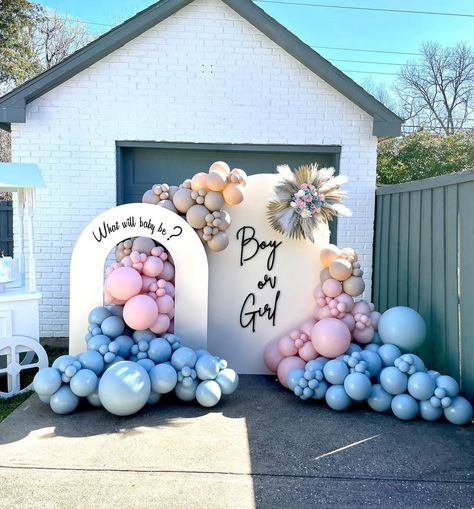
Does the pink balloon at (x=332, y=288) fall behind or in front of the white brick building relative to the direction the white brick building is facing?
in front

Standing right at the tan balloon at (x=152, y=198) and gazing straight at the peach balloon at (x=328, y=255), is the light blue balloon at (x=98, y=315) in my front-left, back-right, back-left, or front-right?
back-right

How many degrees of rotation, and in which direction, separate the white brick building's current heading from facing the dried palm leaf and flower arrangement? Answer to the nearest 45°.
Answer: approximately 45° to its left

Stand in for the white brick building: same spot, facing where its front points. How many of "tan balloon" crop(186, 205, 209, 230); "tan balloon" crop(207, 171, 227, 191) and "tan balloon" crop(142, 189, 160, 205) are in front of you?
3

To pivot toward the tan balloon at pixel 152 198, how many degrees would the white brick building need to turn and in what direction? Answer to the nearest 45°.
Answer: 0° — it already faces it

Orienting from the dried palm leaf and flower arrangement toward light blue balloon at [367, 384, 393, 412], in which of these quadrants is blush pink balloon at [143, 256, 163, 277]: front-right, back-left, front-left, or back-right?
back-right

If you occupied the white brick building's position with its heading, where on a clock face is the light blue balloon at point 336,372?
The light blue balloon is roughly at 11 o'clock from the white brick building.

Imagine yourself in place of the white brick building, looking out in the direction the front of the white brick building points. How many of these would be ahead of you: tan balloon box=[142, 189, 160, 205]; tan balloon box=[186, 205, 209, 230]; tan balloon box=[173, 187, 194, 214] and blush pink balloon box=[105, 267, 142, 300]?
4

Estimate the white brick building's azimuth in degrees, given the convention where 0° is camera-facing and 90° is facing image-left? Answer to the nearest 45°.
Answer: approximately 0°

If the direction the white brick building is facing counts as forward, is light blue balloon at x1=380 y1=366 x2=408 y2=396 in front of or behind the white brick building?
in front

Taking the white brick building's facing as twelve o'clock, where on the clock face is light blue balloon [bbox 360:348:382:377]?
The light blue balloon is roughly at 11 o'clock from the white brick building.
